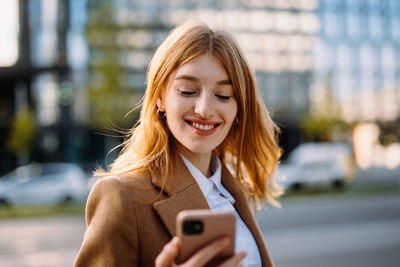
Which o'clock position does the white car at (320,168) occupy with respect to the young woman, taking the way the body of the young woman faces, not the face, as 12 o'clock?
The white car is roughly at 8 o'clock from the young woman.

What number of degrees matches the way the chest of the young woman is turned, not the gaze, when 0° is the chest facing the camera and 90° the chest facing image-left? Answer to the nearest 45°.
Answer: approximately 315°

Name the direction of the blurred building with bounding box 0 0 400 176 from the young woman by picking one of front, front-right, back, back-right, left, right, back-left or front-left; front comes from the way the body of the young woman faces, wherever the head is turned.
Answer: back-left

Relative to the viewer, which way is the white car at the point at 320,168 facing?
to the viewer's left

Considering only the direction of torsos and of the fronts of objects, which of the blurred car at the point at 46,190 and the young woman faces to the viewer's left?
the blurred car

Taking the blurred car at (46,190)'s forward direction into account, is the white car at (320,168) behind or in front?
behind

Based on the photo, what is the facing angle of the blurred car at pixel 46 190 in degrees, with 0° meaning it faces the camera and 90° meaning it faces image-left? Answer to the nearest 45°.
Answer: approximately 90°

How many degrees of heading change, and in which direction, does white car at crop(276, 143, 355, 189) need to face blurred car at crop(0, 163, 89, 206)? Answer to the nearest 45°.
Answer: approximately 45° to its left

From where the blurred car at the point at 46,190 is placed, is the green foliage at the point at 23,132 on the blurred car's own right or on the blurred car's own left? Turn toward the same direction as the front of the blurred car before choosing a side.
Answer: on the blurred car's own right
